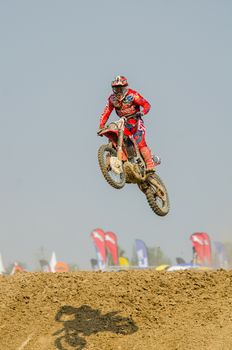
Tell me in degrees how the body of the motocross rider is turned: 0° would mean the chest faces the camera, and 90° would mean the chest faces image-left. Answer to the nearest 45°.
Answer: approximately 45°
